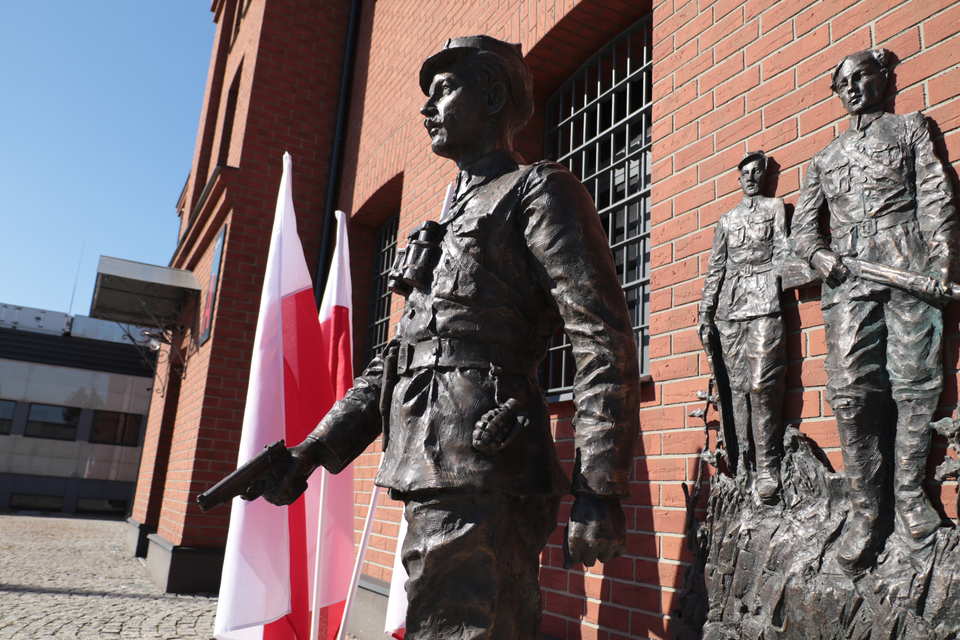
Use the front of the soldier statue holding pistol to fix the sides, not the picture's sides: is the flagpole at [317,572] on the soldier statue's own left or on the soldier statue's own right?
on the soldier statue's own right

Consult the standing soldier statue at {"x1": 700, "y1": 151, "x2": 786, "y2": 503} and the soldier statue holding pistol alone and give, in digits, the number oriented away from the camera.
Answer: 0

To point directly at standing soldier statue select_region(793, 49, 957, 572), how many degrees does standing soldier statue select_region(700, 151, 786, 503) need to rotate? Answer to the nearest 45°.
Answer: approximately 45° to its left

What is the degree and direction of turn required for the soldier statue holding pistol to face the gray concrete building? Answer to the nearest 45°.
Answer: approximately 90° to its right

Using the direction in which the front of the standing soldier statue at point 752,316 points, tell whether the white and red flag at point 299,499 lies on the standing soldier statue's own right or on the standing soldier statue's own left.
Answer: on the standing soldier statue's own right

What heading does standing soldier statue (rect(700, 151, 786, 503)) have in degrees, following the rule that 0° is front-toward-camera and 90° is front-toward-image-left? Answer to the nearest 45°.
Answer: approximately 0°

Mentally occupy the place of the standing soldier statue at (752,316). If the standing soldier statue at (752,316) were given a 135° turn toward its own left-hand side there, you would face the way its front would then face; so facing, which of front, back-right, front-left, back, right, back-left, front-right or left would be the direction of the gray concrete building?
left

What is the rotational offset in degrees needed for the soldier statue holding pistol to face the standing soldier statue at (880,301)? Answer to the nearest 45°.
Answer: approximately 135° to its left

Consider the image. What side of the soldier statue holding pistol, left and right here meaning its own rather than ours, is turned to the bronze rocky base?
back
